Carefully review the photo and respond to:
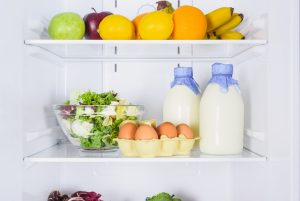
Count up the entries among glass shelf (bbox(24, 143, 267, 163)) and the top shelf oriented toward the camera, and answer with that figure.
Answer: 2

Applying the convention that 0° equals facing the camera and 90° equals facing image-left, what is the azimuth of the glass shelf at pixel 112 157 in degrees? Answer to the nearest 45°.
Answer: approximately 0°

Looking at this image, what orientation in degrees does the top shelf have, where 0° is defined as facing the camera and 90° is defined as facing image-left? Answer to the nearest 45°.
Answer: approximately 0°
